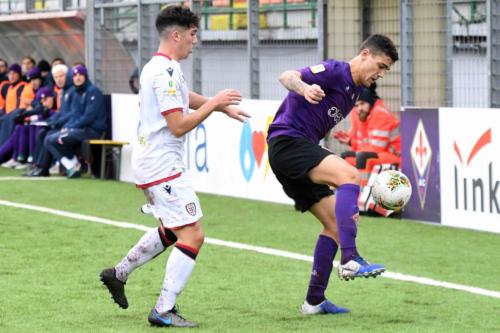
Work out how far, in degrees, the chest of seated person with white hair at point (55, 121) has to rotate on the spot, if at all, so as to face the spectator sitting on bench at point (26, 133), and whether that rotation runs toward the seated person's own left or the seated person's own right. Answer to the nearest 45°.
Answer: approximately 135° to the seated person's own right

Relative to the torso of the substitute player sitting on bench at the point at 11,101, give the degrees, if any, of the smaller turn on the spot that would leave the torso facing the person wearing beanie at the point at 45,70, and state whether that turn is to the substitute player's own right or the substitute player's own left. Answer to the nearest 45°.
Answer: approximately 90° to the substitute player's own left

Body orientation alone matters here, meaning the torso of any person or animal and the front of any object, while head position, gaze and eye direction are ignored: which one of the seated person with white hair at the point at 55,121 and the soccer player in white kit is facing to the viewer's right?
the soccer player in white kit

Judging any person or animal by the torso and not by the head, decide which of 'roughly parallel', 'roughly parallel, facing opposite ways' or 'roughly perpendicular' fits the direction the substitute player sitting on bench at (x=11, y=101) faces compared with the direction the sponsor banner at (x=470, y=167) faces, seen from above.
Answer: roughly parallel

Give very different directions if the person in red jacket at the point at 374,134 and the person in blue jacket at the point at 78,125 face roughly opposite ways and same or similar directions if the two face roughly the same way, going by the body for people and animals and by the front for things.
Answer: same or similar directions

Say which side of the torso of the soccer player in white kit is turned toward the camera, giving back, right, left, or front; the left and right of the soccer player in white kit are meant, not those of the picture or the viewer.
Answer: right

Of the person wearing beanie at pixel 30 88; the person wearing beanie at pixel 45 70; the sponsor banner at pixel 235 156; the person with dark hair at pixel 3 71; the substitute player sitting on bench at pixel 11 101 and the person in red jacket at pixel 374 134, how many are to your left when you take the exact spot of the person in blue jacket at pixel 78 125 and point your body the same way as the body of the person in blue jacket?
2

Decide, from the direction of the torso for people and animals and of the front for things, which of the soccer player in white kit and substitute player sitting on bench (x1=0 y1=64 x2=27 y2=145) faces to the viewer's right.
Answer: the soccer player in white kit

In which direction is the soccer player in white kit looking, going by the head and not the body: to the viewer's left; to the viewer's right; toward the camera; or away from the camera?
to the viewer's right

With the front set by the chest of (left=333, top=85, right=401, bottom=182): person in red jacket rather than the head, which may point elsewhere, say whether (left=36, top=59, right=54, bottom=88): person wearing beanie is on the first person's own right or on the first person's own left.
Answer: on the first person's own right

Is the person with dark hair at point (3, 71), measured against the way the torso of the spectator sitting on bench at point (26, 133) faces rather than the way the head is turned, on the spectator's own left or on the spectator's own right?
on the spectator's own right

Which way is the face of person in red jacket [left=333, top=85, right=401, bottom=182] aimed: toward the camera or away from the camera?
toward the camera

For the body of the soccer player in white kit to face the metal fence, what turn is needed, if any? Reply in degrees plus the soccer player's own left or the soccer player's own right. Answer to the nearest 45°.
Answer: approximately 90° to the soccer player's own left

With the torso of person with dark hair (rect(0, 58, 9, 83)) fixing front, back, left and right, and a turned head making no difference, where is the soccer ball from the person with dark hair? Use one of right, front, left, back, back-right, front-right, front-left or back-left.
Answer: front-left

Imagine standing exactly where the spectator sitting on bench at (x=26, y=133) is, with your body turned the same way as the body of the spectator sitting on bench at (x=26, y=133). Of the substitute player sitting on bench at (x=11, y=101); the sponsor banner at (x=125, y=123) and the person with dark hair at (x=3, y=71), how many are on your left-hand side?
1

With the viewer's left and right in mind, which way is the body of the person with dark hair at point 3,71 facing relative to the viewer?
facing the viewer and to the left of the viewer

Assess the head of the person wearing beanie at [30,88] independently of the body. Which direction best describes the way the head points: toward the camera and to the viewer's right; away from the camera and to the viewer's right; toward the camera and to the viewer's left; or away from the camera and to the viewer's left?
toward the camera and to the viewer's right
